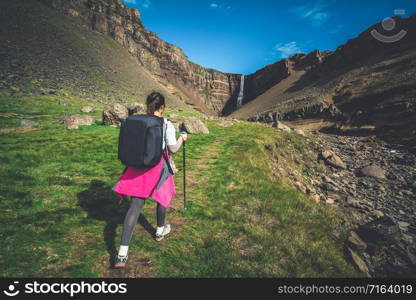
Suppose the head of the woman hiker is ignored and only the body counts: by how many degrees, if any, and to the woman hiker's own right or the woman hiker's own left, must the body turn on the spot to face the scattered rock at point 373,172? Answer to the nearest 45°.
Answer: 0° — they already face it

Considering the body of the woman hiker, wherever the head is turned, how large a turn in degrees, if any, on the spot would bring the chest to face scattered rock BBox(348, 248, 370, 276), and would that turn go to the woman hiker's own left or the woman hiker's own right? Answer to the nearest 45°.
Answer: approximately 45° to the woman hiker's own right

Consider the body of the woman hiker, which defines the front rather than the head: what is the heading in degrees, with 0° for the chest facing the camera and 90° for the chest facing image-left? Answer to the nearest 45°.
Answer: approximately 225°

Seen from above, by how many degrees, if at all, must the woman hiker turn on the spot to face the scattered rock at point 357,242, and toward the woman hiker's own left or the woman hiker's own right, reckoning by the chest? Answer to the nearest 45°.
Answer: approximately 45° to the woman hiker's own right

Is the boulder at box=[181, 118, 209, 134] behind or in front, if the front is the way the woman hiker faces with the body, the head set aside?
in front

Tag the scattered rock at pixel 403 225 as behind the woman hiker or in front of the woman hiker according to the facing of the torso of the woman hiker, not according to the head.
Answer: in front

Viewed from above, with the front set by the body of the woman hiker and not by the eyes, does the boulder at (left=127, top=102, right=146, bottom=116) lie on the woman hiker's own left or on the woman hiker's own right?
on the woman hiker's own left
